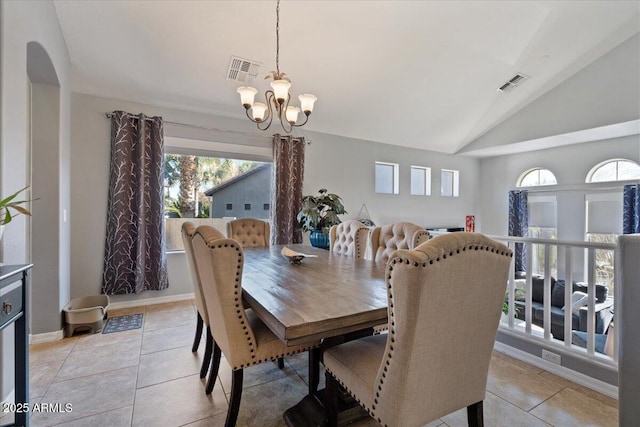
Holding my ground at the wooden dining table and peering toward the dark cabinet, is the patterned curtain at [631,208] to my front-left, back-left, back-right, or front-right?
back-right

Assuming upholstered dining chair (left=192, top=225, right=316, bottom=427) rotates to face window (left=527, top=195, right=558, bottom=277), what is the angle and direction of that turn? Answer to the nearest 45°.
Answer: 0° — it already faces it

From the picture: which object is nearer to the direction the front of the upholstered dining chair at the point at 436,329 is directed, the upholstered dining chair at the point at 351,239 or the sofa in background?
the upholstered dining chair

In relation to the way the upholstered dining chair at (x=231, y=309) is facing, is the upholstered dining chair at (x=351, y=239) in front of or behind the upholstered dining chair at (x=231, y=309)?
in front

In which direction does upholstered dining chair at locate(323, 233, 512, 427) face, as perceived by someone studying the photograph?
facing away from the viewer and to the left of the viewer

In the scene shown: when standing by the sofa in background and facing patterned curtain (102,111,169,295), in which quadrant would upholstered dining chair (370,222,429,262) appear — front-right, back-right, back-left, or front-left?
front-left

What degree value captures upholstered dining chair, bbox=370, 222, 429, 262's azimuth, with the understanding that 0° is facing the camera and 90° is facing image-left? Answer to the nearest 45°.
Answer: approximately 45°

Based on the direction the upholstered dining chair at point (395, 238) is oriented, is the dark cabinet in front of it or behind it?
in front

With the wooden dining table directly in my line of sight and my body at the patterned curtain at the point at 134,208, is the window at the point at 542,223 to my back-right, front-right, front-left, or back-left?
front-left

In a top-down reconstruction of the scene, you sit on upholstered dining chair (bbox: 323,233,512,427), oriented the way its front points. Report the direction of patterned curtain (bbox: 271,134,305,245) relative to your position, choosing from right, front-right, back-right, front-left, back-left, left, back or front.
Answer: front

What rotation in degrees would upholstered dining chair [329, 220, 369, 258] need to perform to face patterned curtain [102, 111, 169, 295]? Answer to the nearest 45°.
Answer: approximately 45° to its right

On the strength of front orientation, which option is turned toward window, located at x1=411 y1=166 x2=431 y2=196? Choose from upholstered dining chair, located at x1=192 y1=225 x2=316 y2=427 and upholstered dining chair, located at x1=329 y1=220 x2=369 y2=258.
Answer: upholstered dining chair, located at x1=192 y1=225 x2=316 y2=427

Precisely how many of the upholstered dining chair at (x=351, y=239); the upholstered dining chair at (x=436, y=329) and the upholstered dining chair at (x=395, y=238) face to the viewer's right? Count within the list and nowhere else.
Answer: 0

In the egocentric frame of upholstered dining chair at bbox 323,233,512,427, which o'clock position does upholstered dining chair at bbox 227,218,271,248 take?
upholstered dining chair at bbox 227,218,271,248 is roughly at 12 o'clock from upholstered dining chair at bbox 323,233,512,427.

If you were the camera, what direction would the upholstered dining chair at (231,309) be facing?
facing away from the viewer and to the right of the viewer

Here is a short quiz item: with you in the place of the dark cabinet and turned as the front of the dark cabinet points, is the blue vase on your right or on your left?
on your left

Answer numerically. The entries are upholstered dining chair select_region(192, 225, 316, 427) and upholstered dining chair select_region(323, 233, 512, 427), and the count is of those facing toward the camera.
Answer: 0

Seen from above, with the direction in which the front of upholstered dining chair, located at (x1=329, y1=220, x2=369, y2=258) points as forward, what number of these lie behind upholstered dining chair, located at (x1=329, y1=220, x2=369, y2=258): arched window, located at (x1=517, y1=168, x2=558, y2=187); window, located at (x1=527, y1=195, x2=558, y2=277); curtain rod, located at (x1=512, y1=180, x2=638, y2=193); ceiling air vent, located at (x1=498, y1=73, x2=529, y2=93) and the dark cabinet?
4

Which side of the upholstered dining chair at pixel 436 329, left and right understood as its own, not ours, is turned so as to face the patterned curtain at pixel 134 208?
front
